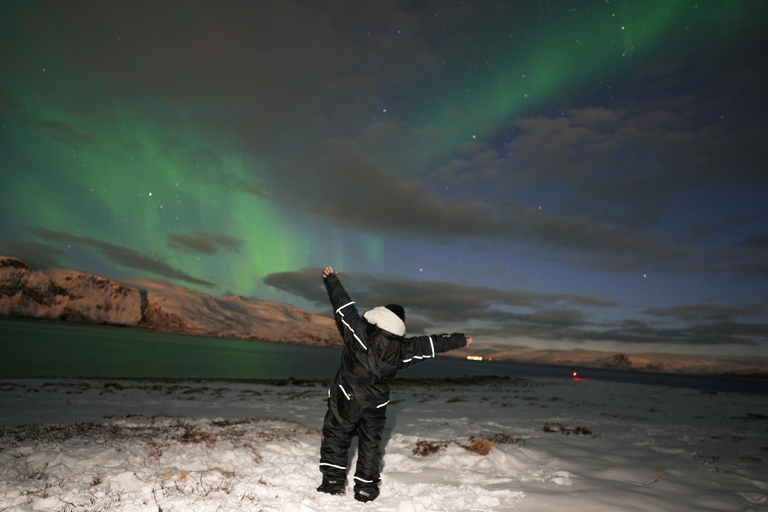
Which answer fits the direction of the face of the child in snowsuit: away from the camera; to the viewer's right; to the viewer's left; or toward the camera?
away from the camera

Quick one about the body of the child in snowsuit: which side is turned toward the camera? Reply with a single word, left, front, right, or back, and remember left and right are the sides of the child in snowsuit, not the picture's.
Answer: back
